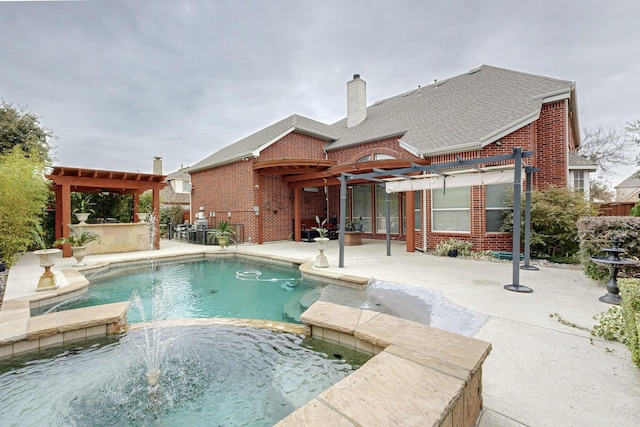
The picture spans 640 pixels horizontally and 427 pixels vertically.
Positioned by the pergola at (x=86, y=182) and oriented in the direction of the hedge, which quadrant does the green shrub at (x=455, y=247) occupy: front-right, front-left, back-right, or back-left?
front-left

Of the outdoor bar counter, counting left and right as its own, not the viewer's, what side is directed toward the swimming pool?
front

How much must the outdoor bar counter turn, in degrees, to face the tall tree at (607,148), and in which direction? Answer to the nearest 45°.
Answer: approximately 90° to its left

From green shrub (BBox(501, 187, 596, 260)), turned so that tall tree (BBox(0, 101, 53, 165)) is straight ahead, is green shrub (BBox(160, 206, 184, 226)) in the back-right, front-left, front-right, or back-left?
front-right

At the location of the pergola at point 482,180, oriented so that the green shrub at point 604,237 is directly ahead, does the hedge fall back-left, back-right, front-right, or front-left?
front-right

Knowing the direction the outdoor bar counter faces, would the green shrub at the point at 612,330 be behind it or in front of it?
in front

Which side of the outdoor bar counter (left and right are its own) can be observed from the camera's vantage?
front

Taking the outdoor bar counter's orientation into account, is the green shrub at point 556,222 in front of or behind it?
in front

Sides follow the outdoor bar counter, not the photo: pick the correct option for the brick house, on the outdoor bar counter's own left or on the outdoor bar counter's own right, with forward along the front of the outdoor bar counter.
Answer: on the outdoor bar counter's own left

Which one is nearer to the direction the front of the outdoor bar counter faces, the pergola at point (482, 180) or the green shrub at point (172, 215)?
the pergola
